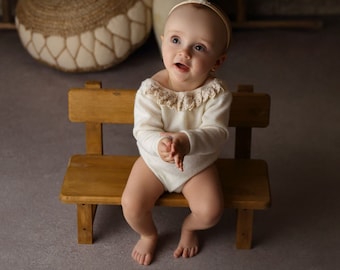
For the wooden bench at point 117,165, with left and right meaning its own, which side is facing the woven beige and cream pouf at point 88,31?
back

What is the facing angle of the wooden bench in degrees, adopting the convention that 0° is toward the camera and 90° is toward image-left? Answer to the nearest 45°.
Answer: approximately 0°

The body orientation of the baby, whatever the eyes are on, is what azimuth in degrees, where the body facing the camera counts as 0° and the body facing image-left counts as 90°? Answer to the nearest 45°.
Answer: approximately 0°

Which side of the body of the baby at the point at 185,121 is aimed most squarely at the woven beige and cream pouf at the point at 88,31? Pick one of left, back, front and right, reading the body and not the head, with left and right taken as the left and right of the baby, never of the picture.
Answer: back
